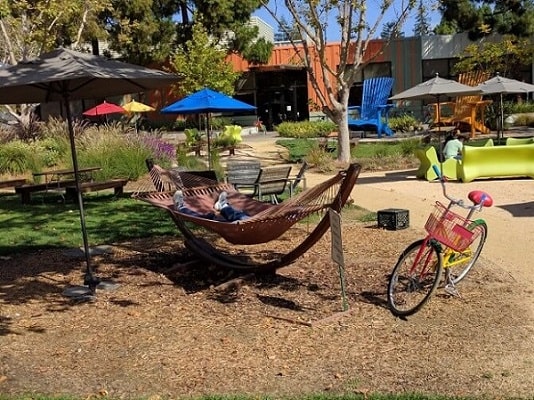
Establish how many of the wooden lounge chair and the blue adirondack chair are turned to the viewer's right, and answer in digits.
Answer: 0

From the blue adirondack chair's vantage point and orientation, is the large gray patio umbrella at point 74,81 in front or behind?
in front

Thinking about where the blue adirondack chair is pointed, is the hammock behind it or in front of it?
in front

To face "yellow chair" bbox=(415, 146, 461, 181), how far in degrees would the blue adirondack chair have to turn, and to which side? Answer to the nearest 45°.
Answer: approximately 45° to its left

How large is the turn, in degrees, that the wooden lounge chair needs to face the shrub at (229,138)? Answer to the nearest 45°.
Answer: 0° — it already faces it

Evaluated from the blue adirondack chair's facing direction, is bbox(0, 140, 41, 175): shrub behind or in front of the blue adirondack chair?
in front

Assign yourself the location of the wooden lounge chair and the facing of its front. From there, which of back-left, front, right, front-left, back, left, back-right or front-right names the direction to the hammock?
front-left

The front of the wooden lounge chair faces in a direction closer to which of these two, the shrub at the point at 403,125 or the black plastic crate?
the black plastic crate

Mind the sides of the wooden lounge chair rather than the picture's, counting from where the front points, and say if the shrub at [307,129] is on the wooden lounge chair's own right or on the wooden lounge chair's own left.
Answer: on the wooden lounge chair's own right

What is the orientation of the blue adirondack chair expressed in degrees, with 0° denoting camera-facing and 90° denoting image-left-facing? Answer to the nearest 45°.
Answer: approximately 45°

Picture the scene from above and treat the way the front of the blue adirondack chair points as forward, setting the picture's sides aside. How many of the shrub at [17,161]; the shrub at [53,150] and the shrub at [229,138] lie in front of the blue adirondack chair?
3
